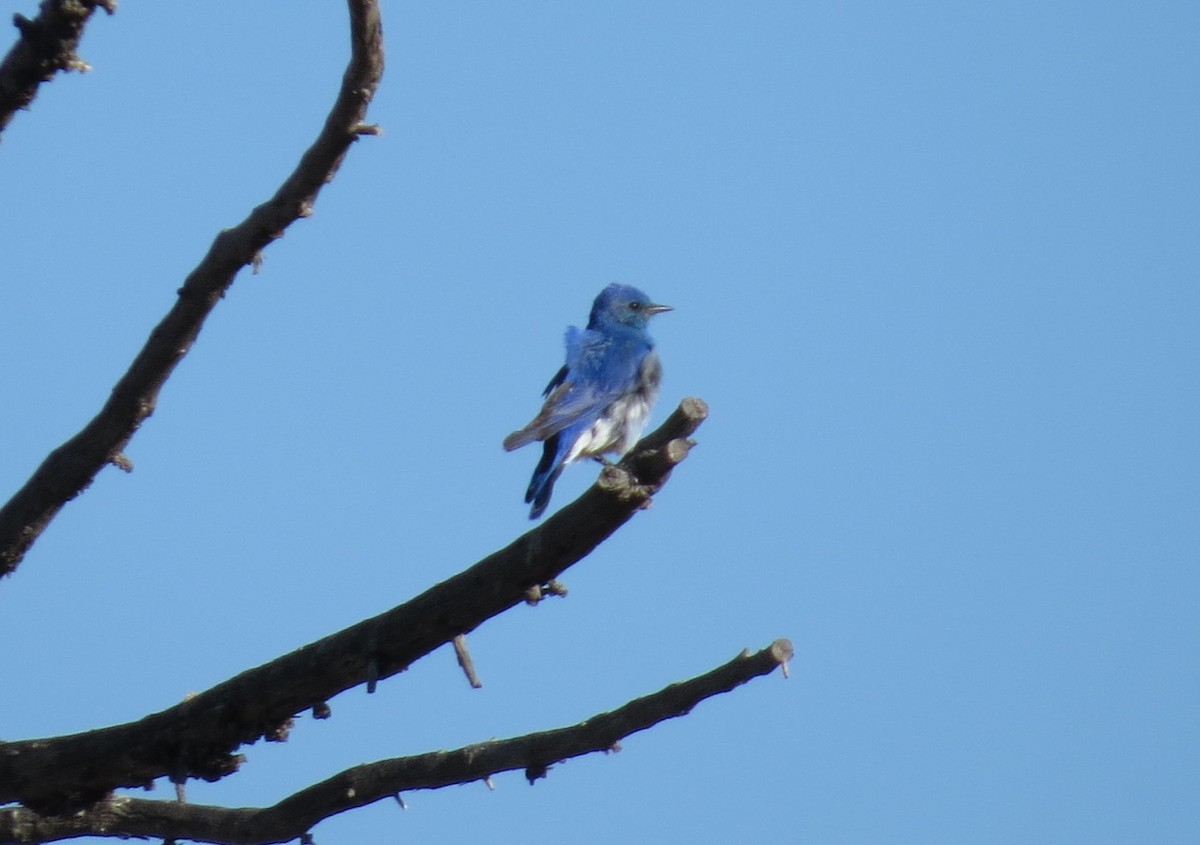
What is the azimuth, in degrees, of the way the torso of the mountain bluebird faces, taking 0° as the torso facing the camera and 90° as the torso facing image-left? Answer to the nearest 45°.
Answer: approximately 270°
